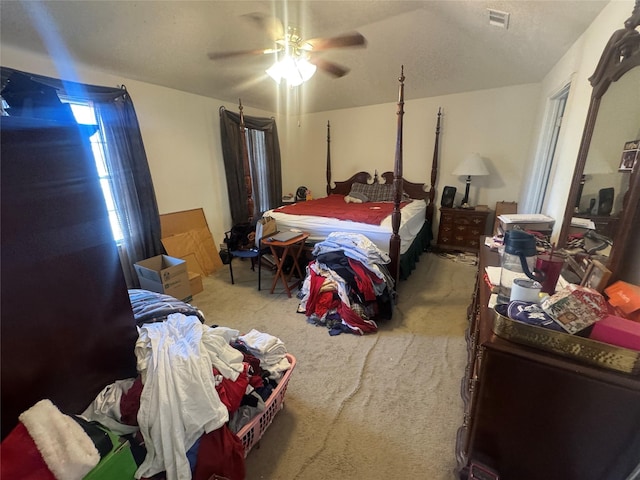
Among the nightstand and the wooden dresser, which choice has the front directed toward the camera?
the nightstand

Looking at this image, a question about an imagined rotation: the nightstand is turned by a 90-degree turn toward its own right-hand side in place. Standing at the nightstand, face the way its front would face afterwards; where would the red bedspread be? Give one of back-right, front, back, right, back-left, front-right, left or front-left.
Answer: front-left

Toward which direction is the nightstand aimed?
toward the camera

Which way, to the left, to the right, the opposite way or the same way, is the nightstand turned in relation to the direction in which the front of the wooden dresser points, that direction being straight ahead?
to the left

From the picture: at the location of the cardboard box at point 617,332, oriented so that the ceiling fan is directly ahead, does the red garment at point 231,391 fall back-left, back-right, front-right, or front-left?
front-left

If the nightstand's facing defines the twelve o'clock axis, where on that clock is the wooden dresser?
The wooden dresser is roughly at 12 o'clock from the nightstand.

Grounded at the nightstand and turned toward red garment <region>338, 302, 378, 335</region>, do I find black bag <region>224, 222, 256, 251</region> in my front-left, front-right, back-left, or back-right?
front-right

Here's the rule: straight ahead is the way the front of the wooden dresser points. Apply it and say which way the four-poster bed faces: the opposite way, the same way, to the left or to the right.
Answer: to the left

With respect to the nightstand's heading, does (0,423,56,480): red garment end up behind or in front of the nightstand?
in front

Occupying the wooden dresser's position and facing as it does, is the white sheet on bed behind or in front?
in front

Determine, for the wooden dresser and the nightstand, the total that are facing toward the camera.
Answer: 1

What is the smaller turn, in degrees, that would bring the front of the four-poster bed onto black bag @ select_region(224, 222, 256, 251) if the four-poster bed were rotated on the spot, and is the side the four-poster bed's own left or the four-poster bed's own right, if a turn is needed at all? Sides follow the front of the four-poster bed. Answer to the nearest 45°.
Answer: approximately 45° to the four-poster bed's own right

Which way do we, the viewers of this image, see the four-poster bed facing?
facing the viewer and to the left of the viewer

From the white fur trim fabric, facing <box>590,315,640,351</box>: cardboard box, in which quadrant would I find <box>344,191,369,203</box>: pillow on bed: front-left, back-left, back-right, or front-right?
front-left

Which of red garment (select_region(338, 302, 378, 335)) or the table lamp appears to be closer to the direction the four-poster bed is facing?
the red garment

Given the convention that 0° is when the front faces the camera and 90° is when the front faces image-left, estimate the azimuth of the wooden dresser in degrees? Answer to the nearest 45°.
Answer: approximately 90°

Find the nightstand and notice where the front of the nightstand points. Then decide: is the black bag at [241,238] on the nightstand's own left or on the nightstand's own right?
on the nightstand's own right

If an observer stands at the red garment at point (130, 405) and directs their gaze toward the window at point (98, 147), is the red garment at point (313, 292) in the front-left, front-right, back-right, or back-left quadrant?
front-right

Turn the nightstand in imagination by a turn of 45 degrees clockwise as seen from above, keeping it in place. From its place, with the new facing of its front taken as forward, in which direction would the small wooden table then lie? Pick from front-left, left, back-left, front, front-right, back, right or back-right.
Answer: front

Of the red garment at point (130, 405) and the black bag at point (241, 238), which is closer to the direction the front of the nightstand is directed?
the red garment
